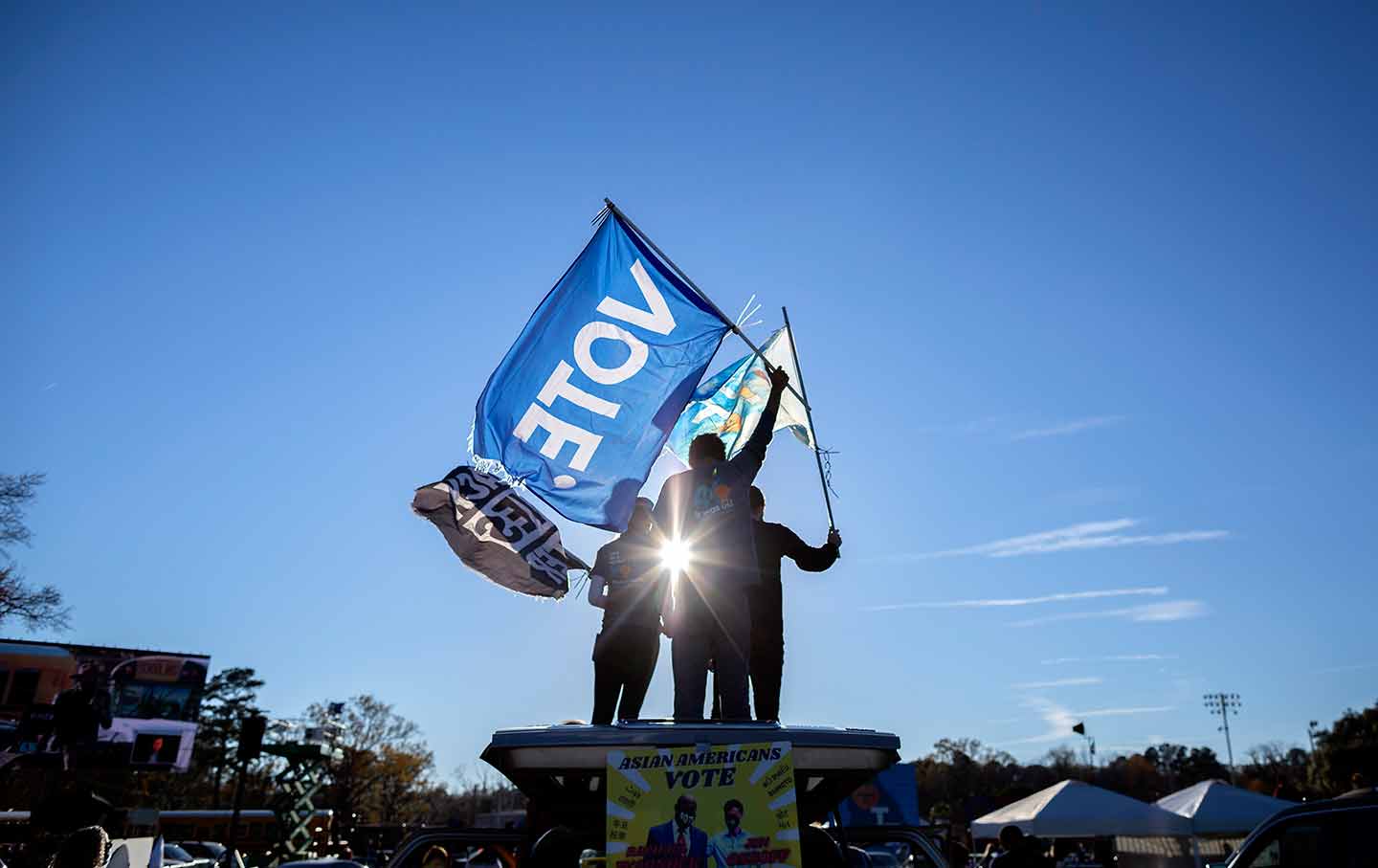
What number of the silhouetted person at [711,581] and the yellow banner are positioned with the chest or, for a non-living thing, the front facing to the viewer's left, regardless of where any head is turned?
0

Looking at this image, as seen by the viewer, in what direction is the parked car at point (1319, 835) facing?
to the viewer's left

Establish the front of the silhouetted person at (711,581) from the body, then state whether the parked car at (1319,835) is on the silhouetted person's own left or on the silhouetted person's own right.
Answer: on the silhouetted person's own right

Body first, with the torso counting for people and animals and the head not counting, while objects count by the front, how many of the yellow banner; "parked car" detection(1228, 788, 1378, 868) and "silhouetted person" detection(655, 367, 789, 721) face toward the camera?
1

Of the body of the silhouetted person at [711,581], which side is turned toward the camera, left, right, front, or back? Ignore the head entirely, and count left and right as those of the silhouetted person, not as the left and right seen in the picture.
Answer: back

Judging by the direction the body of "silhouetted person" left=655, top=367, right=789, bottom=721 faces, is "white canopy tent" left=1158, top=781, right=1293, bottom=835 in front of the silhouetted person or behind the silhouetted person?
in front

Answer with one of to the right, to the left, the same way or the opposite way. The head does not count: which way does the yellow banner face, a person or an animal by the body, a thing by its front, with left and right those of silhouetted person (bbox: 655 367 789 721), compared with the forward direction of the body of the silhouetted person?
the opposite way

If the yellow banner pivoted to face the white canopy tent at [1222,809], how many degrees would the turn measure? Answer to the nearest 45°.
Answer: approximately 135° to its left

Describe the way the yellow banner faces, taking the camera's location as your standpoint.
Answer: facing the viewer

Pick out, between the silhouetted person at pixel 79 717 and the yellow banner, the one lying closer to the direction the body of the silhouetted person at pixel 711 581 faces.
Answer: the silhouetted person
